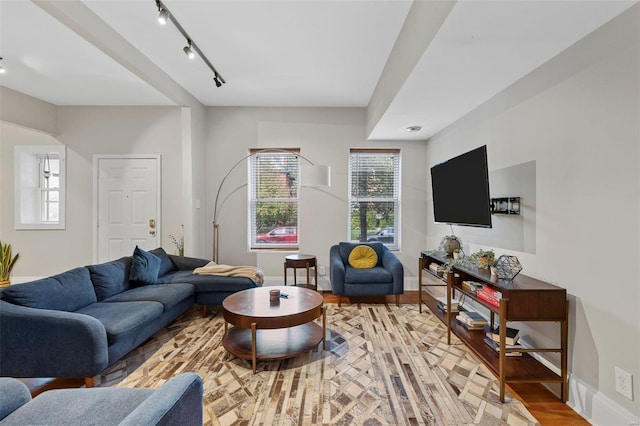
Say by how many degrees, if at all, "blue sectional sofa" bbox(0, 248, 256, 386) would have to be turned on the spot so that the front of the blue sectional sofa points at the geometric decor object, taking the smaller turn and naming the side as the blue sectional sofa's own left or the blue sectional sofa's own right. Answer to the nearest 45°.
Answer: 0° — it already faces it

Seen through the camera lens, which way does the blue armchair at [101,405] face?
facing away from the viewer and to the right of the viewer

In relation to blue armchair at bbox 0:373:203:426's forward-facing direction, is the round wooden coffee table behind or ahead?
ahead

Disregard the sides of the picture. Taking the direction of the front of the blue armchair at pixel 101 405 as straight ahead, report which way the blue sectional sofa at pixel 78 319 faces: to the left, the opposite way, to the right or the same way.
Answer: to the right

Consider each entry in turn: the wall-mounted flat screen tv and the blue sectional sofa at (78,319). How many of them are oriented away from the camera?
0

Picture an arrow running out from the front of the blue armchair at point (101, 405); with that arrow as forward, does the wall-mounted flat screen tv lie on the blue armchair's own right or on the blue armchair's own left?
on the blue armchair's own right

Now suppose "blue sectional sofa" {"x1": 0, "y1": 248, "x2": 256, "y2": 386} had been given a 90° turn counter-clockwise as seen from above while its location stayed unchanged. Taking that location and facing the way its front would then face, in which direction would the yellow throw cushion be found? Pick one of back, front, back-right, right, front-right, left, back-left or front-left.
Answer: front-right

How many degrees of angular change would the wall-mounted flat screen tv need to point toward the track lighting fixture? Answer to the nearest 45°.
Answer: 0° — it already faces it

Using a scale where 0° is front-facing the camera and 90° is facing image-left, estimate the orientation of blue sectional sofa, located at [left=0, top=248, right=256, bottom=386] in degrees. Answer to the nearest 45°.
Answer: approximately 315°

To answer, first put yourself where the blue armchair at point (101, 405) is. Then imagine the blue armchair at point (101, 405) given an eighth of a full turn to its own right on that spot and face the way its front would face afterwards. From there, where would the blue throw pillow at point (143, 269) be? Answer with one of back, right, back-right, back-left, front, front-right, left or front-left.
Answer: left

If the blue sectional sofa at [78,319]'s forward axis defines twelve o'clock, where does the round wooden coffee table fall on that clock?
The round wooden coffee table is roughly at 11 o'clock from the blue sectional sofa.

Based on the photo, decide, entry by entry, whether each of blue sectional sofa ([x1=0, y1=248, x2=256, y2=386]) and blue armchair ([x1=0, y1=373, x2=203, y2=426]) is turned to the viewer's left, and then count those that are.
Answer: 0

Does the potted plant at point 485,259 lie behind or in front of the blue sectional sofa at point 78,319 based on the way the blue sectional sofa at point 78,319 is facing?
in front

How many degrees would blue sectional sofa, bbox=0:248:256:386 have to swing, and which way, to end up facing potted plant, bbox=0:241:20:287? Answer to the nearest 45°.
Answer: approximately 135° to its left

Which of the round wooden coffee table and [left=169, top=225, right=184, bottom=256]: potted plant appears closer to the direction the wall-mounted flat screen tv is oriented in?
the round wooden coffee table

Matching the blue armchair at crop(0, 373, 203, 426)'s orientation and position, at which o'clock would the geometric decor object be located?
The geometric decor object is roughly at 2 o'clock from the blue armchair.
